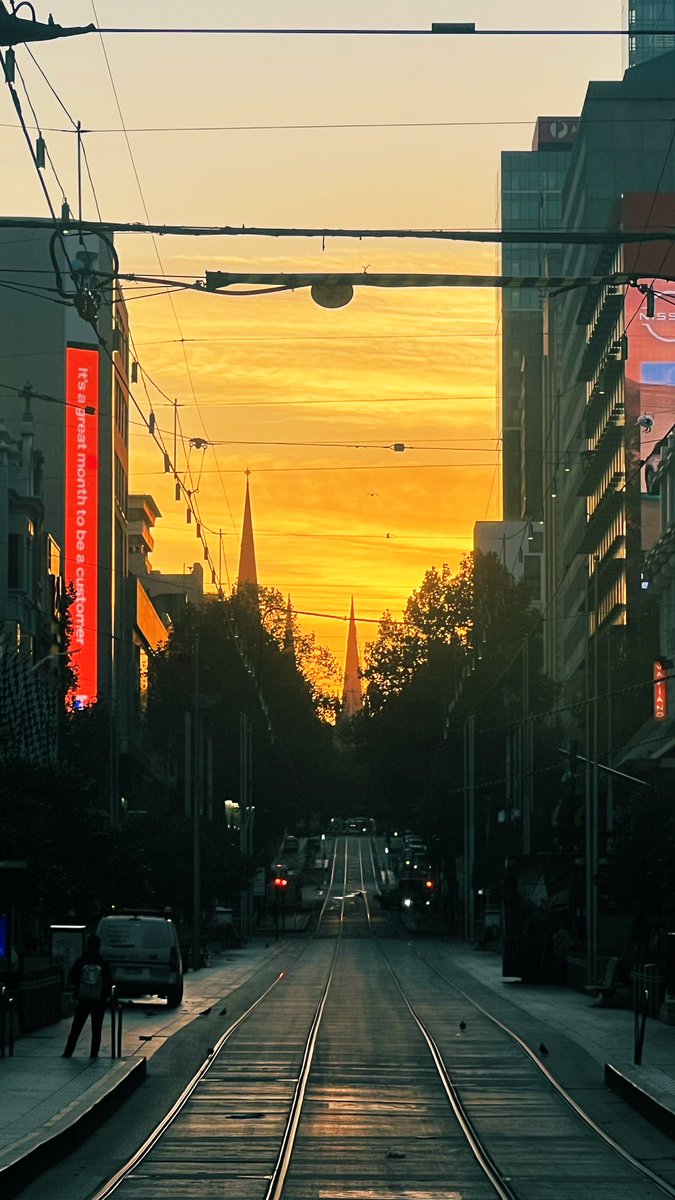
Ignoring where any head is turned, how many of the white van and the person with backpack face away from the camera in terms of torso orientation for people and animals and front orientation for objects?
2

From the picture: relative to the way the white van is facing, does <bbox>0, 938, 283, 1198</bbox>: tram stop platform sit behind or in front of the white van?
behind

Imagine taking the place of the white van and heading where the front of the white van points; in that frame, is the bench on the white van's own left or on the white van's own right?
on the white van's own right

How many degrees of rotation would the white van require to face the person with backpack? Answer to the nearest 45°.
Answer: approximately 180°

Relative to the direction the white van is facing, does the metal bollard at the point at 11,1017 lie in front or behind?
behind

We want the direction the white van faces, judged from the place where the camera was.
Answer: facing away from the viewer

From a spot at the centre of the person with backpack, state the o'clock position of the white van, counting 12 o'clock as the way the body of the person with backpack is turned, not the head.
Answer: The white van is roughly at 12 o'clock from the person with backpack.

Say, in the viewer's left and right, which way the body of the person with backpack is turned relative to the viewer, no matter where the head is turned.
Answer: facing away from the viewer
